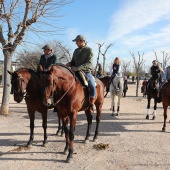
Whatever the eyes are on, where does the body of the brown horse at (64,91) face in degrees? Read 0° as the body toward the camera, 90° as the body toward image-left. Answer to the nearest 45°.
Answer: approximately 45°

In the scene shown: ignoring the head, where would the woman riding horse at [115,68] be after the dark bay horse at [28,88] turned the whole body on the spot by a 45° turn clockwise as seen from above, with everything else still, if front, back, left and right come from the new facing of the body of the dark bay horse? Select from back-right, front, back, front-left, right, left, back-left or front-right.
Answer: back-right

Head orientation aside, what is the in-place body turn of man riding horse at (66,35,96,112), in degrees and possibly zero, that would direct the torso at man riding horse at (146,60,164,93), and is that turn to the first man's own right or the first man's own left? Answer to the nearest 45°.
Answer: approximately 180°

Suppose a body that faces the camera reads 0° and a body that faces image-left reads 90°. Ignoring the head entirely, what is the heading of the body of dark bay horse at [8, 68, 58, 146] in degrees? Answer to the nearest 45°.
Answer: approximately 45°

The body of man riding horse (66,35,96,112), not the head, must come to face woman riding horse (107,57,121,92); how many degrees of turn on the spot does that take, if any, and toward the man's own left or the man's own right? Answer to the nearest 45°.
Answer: approximately 135° to the man's own right

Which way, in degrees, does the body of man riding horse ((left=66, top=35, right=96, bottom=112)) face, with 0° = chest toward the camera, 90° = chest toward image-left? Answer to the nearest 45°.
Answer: approximately 45°
